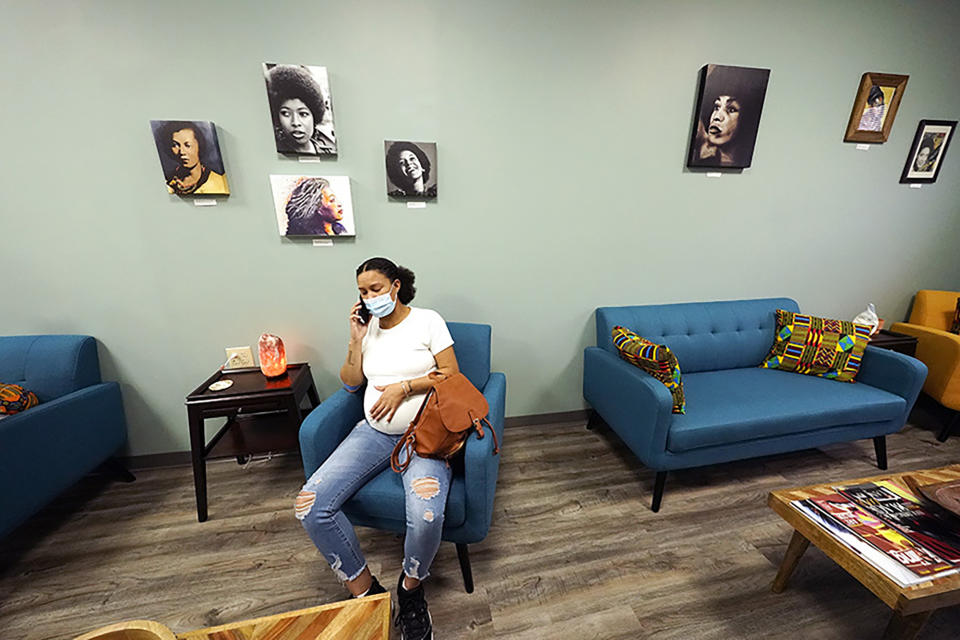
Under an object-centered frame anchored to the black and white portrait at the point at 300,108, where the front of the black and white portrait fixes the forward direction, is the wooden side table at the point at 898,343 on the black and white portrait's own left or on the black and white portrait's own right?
on the black and white portrait's own left

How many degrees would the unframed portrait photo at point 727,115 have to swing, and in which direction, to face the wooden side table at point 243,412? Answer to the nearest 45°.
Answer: approximately 90° to its right

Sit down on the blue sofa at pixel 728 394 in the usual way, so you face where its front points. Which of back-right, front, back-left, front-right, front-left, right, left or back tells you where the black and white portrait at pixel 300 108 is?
right

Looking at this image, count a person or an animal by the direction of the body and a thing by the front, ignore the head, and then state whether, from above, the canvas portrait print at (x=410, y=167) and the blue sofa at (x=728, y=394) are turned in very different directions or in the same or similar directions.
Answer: same or similar directions

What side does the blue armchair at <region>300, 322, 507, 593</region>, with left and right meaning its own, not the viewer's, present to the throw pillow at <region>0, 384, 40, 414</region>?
right

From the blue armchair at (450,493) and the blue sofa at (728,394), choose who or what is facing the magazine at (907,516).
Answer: the blue sofa

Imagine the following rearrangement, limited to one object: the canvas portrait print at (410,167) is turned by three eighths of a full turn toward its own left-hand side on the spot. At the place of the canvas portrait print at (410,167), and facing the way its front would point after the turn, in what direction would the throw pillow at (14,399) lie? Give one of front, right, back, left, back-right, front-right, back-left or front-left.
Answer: back-left

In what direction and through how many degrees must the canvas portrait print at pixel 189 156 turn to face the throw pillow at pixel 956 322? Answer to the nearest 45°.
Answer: approximately 45° to its left

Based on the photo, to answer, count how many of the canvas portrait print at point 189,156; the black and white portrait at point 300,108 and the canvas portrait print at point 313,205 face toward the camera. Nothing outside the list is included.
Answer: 3

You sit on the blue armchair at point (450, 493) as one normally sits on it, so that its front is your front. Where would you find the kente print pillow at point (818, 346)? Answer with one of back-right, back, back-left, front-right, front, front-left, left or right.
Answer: back-left

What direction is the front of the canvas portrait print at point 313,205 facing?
toward the camera

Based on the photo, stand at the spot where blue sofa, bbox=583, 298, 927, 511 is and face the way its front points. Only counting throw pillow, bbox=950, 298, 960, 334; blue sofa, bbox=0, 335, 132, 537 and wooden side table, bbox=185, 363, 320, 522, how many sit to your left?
1

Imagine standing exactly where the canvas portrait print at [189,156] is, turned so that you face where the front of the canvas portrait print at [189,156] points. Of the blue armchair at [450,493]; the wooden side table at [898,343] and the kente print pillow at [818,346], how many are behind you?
0

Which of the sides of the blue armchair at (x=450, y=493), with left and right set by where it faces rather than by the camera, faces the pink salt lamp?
right

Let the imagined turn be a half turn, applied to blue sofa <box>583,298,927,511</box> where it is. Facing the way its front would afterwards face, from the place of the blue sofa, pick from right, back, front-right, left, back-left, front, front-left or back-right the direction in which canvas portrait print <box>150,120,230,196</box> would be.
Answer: left

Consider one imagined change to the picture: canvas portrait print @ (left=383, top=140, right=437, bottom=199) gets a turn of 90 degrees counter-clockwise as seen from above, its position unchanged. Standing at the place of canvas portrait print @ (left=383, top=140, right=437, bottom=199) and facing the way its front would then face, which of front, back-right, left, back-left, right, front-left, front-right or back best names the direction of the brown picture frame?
front

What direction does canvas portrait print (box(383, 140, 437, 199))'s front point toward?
toward the camera

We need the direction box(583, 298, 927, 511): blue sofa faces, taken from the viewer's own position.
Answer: facing the viewer and to the right of the viewer
